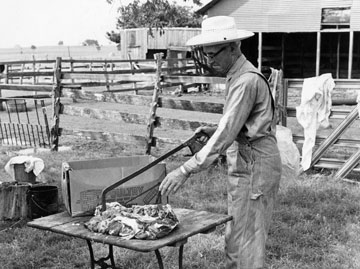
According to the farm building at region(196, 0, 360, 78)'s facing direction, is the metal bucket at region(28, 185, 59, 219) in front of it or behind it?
in front

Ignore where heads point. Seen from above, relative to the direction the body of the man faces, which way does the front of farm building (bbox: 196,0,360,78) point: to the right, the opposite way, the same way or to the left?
to the left

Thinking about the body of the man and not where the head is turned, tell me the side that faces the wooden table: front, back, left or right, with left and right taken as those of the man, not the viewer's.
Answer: front

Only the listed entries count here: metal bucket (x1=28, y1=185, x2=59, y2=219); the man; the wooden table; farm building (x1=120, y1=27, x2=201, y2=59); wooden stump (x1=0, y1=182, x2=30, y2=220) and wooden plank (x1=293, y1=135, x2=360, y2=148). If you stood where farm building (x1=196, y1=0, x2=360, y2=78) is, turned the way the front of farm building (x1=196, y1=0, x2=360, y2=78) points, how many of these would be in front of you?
5

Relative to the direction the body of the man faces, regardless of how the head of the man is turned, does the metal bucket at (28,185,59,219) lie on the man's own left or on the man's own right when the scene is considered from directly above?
on the man's own right

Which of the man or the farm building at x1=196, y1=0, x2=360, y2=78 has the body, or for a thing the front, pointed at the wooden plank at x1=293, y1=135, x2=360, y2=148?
the farm building

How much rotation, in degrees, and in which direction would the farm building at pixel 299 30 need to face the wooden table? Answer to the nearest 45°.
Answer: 0° — it already faces it

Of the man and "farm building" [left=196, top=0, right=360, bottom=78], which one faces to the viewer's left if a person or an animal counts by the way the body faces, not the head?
the man

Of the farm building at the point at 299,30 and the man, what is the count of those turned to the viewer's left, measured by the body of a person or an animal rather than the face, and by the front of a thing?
1

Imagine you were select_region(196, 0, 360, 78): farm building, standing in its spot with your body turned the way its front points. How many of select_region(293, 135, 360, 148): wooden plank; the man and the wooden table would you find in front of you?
3

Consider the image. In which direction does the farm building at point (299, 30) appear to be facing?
toward the camera

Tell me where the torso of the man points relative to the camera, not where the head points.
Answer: to the viewer's left

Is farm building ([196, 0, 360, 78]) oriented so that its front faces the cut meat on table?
yes

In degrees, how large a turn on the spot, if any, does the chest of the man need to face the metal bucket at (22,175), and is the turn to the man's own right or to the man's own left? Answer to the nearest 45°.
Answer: approximately 45° to the man's own right
